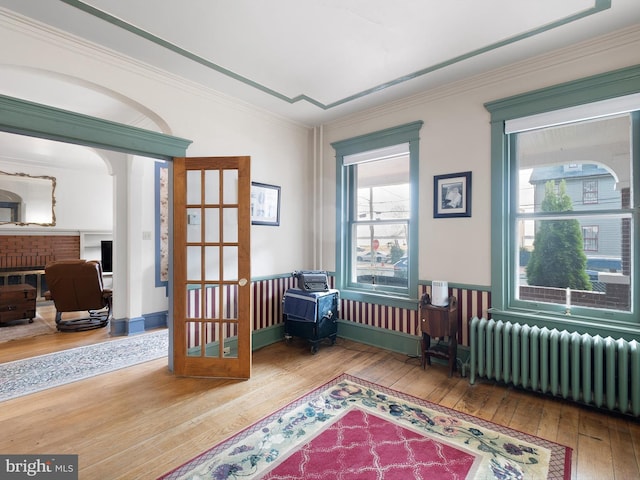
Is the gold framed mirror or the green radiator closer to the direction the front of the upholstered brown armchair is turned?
the gold framed mirror

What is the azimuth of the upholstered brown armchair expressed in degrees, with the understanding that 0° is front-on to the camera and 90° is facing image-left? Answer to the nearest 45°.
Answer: approximately 180°

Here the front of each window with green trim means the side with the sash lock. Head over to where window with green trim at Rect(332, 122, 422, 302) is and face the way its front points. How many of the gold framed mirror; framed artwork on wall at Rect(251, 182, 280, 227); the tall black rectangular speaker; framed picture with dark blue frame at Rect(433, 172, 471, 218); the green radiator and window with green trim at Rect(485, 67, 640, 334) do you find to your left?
3

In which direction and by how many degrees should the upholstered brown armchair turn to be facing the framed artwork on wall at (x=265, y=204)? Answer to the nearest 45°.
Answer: approximately 135° to its right

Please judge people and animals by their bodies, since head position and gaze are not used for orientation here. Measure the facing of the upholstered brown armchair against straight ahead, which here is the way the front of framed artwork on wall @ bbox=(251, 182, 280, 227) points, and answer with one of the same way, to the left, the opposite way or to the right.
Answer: the opposite way

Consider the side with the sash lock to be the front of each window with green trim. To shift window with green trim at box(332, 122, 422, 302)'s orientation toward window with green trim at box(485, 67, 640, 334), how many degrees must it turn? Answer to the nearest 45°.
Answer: approximately 90° to its left

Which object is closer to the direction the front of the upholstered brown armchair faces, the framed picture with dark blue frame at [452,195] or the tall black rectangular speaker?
the tall black rectangular speaker

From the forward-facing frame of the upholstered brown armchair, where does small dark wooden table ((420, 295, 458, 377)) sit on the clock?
The small dark wooden table is roughly at 5 o'clock from the upholstered brown armchair.

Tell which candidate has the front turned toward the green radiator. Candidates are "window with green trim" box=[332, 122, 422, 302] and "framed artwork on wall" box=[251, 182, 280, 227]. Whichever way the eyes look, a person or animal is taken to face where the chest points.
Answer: the framed artwork on wall

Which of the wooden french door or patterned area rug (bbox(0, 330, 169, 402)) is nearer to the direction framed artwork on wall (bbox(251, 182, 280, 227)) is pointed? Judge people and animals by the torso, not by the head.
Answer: the wooden french door

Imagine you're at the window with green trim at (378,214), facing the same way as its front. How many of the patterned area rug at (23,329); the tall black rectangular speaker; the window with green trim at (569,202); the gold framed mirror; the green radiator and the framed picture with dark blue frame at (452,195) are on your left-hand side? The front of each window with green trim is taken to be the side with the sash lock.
3

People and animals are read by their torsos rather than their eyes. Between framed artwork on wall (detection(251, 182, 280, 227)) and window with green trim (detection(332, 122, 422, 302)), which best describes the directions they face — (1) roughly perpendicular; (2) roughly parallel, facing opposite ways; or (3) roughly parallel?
roughly perpendicular

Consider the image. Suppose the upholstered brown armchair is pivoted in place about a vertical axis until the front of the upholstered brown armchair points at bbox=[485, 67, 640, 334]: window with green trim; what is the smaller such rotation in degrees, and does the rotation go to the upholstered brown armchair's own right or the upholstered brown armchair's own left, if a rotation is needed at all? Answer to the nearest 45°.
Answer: approximately 135° to the upholstered brown armchair's own right

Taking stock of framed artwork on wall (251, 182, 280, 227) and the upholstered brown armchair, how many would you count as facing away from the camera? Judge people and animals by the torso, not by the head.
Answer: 1

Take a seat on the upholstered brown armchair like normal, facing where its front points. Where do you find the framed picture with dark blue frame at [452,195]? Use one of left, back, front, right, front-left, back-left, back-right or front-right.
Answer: back-right

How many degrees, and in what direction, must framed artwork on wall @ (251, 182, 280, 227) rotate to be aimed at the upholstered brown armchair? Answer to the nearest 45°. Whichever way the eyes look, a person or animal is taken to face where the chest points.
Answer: approximately 180°

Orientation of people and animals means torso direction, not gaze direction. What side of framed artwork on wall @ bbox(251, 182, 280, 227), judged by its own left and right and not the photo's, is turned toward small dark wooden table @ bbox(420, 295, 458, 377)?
front

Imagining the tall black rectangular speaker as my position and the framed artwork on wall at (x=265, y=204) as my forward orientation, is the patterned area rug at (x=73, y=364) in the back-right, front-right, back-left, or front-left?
front-right
